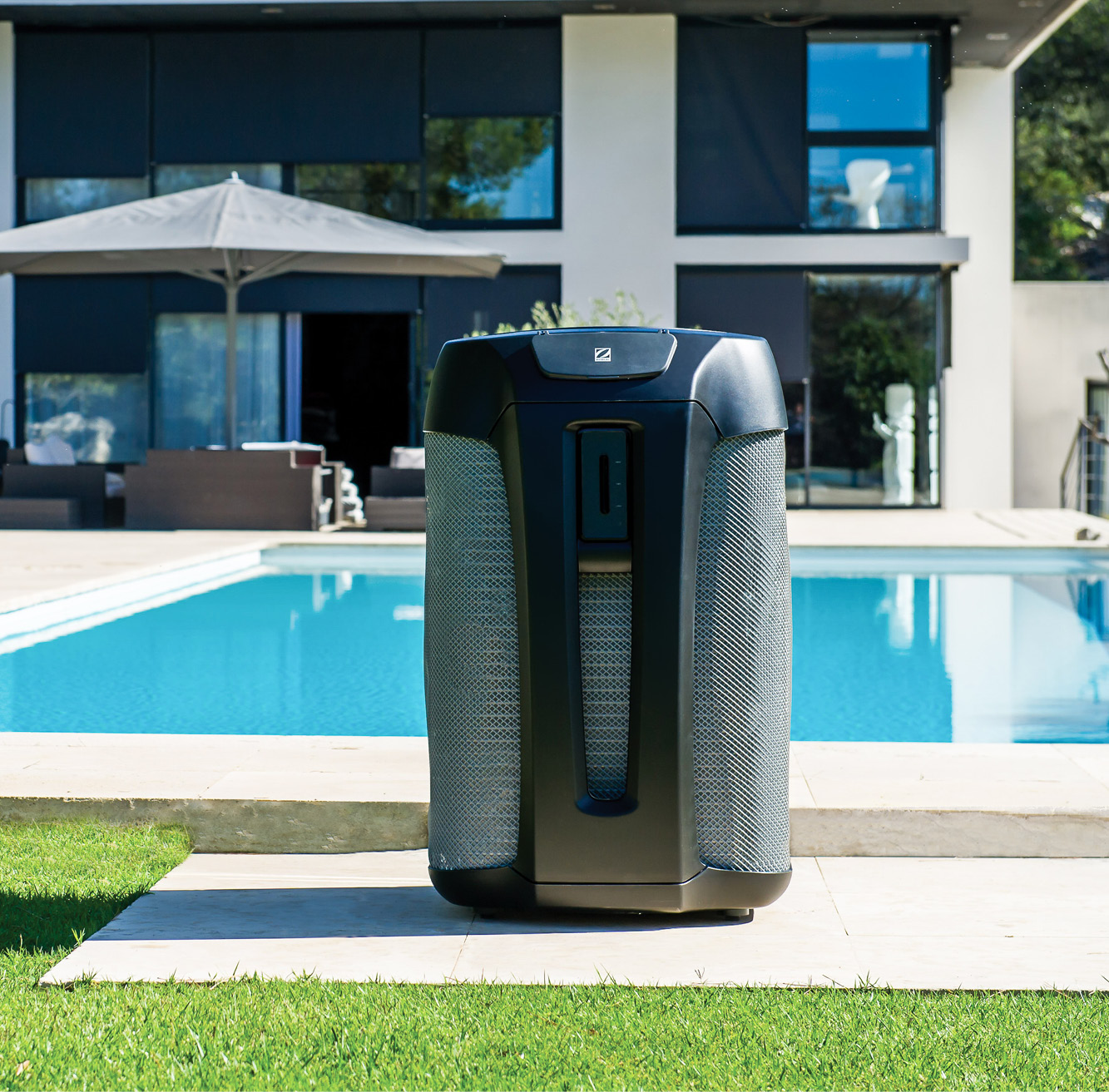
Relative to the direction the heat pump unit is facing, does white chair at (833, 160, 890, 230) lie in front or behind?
behind

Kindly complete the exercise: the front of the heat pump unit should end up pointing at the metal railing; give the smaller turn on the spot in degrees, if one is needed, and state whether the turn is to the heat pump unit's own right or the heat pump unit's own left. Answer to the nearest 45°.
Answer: approximately 180°

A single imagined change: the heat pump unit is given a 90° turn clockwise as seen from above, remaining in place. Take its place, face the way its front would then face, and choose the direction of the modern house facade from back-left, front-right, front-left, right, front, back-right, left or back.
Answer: right

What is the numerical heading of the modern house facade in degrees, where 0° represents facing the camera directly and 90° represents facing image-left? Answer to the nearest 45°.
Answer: approximately 0°

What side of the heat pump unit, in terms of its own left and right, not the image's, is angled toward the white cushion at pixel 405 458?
back

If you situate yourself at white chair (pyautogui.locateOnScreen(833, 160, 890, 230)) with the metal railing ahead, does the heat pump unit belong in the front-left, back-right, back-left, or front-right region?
back-right

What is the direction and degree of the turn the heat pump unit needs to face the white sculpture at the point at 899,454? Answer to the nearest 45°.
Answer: approximately 180°

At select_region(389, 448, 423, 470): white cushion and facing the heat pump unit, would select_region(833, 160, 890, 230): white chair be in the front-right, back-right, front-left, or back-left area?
back-left
